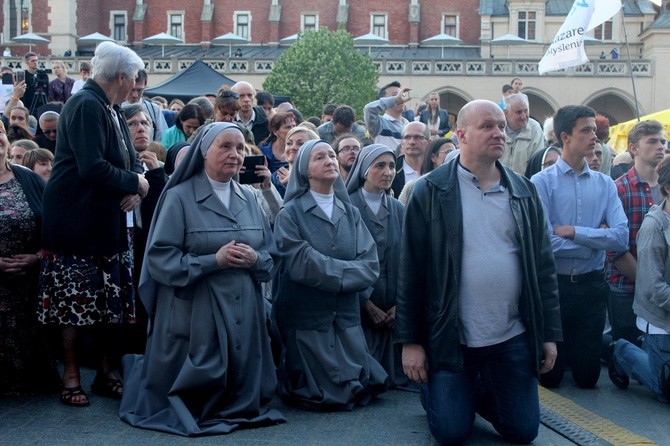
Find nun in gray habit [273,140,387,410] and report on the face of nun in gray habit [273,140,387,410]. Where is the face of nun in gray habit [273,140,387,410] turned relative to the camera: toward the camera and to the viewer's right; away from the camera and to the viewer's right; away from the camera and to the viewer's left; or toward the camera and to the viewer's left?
toward the camera and to the viewer's right

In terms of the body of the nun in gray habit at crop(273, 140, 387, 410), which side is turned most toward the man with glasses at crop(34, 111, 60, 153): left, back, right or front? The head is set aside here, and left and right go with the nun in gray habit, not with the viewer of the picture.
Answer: back

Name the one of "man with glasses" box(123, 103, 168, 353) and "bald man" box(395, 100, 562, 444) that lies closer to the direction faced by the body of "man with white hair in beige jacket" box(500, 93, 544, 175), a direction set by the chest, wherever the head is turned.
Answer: the bald man

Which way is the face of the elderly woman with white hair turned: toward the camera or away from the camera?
away from the camera

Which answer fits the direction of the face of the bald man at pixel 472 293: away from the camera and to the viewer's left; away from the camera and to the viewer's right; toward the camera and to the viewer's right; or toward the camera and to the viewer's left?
toward the camera and to the viewer's right

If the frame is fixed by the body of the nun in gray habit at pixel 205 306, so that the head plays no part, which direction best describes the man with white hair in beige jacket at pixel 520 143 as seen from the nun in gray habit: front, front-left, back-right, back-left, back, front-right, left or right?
left

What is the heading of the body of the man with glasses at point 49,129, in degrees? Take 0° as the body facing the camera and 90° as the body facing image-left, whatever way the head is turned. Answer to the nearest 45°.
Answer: approximately 315°

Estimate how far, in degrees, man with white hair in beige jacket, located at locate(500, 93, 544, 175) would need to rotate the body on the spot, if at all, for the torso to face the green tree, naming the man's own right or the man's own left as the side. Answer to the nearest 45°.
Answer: approximately 135° to the man's own left

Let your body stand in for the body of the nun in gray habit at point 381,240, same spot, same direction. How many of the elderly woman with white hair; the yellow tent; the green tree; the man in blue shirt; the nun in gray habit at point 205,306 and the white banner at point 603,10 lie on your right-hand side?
2

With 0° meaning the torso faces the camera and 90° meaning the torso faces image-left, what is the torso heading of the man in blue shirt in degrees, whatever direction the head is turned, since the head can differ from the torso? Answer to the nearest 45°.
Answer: approximately 0°

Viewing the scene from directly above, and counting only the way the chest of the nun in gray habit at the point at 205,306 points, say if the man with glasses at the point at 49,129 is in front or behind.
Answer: behind
